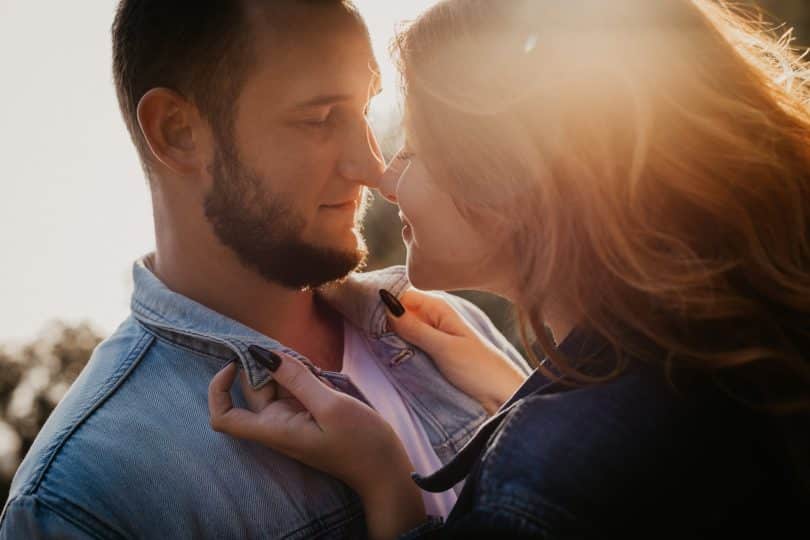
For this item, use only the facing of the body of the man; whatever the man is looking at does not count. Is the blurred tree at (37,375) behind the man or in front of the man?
behind

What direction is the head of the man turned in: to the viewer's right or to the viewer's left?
to the viewer's right

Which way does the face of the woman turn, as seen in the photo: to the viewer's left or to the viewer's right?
to the viewer's left

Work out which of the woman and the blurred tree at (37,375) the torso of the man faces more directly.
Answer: the woman

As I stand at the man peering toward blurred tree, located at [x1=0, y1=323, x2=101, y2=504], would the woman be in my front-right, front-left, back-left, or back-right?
back-right

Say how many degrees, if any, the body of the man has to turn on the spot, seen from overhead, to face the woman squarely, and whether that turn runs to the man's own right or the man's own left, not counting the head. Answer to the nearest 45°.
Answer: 0° — they already face them

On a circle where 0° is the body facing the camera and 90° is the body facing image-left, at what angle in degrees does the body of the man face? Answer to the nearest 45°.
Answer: approximately 315°
